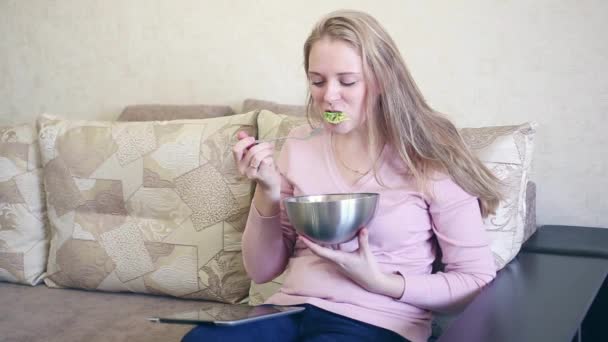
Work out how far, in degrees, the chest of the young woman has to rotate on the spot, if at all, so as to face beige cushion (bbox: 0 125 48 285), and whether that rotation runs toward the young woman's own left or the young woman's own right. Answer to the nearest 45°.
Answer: approximately 90° to the young woman's own right

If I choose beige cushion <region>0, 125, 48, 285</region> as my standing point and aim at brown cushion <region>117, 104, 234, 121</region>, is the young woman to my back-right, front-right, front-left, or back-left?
front-right

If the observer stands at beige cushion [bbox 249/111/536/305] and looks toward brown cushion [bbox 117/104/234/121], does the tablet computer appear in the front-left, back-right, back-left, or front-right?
front-left

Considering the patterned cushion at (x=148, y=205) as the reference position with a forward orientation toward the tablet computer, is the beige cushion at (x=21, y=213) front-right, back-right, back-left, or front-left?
back-right

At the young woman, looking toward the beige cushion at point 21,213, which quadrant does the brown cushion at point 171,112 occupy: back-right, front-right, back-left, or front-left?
front-right

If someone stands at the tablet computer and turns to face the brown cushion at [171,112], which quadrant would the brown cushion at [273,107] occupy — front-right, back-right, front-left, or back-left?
front-right

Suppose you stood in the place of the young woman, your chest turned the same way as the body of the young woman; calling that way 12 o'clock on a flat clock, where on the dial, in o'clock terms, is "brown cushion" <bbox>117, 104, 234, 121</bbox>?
The brown cushion is roughly at 3 o'clock from the young woman.

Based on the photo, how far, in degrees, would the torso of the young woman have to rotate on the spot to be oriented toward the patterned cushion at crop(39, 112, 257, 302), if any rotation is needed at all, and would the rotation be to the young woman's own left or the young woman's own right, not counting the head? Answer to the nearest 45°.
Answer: approximately 90° to the young woman's own right

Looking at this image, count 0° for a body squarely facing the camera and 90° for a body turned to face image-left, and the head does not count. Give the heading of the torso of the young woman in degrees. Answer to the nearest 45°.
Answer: approximately 45°

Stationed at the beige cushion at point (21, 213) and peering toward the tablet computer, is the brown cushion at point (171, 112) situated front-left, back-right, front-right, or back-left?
front-left
